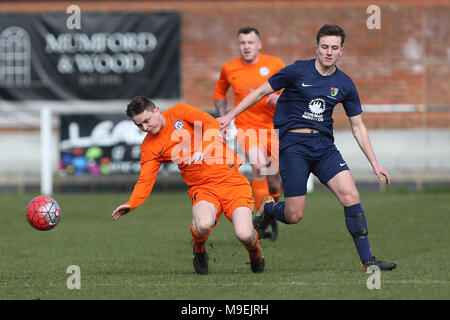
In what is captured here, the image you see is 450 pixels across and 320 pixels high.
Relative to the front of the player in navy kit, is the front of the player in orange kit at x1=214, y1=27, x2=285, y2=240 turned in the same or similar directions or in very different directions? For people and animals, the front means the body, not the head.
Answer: same or similar directions

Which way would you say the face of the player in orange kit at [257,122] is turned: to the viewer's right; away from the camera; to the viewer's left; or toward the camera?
toward the camera

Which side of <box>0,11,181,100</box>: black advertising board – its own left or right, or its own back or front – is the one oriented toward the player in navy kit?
front

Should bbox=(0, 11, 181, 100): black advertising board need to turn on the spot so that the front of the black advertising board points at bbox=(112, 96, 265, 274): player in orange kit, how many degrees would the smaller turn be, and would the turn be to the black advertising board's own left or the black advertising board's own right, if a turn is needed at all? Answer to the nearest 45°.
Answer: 0° — it already faces them

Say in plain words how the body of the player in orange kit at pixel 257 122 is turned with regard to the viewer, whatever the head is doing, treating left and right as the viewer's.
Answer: facing the viewer

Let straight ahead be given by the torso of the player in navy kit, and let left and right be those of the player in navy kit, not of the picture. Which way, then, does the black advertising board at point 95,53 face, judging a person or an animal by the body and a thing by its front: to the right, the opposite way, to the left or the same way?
the same way

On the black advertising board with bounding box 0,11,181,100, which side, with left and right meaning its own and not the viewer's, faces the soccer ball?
front

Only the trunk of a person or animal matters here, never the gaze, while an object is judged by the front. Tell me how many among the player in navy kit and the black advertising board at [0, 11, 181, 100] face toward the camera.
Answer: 2

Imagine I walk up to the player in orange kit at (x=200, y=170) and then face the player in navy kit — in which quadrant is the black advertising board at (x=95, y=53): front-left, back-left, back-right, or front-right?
back-left

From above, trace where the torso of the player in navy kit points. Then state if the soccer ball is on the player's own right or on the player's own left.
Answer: on the player's own right

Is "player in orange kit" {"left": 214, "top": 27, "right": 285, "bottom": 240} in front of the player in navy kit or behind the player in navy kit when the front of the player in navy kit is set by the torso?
behind

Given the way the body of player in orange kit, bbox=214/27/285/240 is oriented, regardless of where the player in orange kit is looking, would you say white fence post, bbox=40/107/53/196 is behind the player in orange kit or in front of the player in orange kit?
behind

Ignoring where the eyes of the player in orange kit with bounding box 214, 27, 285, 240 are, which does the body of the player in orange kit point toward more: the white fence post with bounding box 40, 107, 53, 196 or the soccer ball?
the soccer ball

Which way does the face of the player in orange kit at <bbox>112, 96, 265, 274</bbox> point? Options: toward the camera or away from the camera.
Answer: toward the camera

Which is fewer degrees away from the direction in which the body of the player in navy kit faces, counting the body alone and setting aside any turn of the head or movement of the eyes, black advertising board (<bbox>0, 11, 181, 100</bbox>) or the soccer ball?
the soccer ball

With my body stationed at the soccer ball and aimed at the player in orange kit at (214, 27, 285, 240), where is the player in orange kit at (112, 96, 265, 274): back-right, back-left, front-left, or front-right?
front-right

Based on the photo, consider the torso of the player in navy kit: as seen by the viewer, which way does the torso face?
toward the camera
